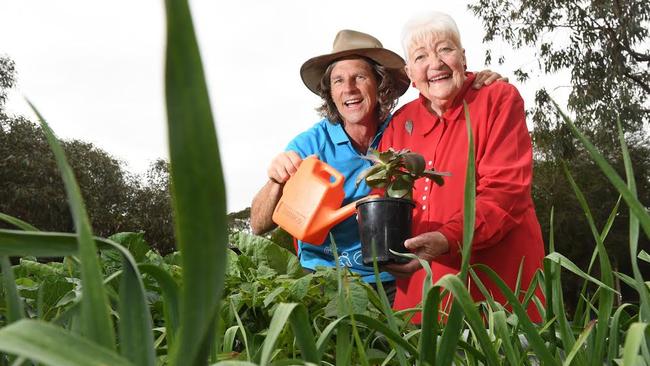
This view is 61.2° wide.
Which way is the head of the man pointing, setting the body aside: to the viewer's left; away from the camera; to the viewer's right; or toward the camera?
toward the camera

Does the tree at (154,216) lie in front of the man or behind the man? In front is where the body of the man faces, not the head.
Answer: behind

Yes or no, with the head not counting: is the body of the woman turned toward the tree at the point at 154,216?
no

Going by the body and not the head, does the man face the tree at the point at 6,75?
no

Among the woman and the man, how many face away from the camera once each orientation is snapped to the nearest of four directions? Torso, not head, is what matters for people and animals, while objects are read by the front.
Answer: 0

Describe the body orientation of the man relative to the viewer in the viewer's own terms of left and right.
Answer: facing the viewer

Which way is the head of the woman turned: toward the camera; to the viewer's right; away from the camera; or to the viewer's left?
toward the camera

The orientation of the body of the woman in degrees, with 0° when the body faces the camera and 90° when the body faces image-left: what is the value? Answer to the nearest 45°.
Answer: approximately 45°

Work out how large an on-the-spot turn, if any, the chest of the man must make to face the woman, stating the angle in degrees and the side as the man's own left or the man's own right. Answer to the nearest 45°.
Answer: approximately 45° to the man's own left

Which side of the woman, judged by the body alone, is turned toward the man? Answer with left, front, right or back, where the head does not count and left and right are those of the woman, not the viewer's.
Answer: right
